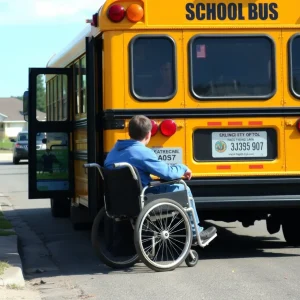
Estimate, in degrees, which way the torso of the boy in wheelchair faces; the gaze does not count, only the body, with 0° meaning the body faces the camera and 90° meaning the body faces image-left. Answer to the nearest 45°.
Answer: approximately 225°

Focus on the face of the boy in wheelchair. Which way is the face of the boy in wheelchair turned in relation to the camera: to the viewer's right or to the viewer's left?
to the viewer's right

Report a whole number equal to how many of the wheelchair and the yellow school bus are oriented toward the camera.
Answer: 0

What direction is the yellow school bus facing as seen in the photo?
away from the camera

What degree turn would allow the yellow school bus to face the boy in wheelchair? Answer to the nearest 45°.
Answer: approximately 135° to its left

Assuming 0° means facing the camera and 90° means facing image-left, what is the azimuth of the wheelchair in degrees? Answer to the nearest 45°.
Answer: approximately 225°

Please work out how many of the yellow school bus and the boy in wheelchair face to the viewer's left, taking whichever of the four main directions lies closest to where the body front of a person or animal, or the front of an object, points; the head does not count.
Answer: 0
